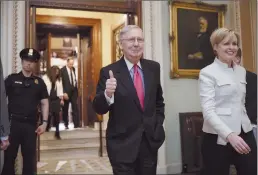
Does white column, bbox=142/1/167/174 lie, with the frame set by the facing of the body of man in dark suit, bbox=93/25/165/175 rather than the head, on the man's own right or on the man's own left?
on the man's own left

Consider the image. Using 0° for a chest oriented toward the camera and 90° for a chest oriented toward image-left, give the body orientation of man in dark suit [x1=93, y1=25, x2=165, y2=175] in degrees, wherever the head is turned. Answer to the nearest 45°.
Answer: approximately 315°

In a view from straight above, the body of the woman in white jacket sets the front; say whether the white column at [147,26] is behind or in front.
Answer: behind

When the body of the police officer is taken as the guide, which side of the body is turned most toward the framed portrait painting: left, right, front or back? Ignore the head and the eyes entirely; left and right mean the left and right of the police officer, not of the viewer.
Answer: left

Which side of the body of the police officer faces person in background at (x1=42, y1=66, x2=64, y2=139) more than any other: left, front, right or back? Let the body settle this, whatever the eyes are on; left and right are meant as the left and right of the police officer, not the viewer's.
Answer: back
